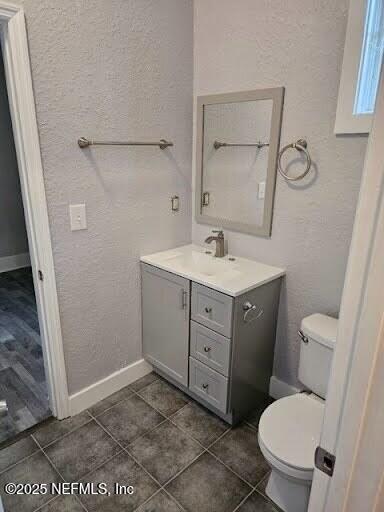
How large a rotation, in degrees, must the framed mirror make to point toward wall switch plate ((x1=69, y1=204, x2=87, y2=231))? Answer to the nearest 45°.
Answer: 0° — it already faces it

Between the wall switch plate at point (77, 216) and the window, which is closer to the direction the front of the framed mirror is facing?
the wall switch plate

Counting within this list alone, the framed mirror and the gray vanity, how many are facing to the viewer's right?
0

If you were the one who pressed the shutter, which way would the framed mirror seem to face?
facing the viewer and to the left of the viewer

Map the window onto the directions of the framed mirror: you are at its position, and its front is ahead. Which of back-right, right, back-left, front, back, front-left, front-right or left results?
left
